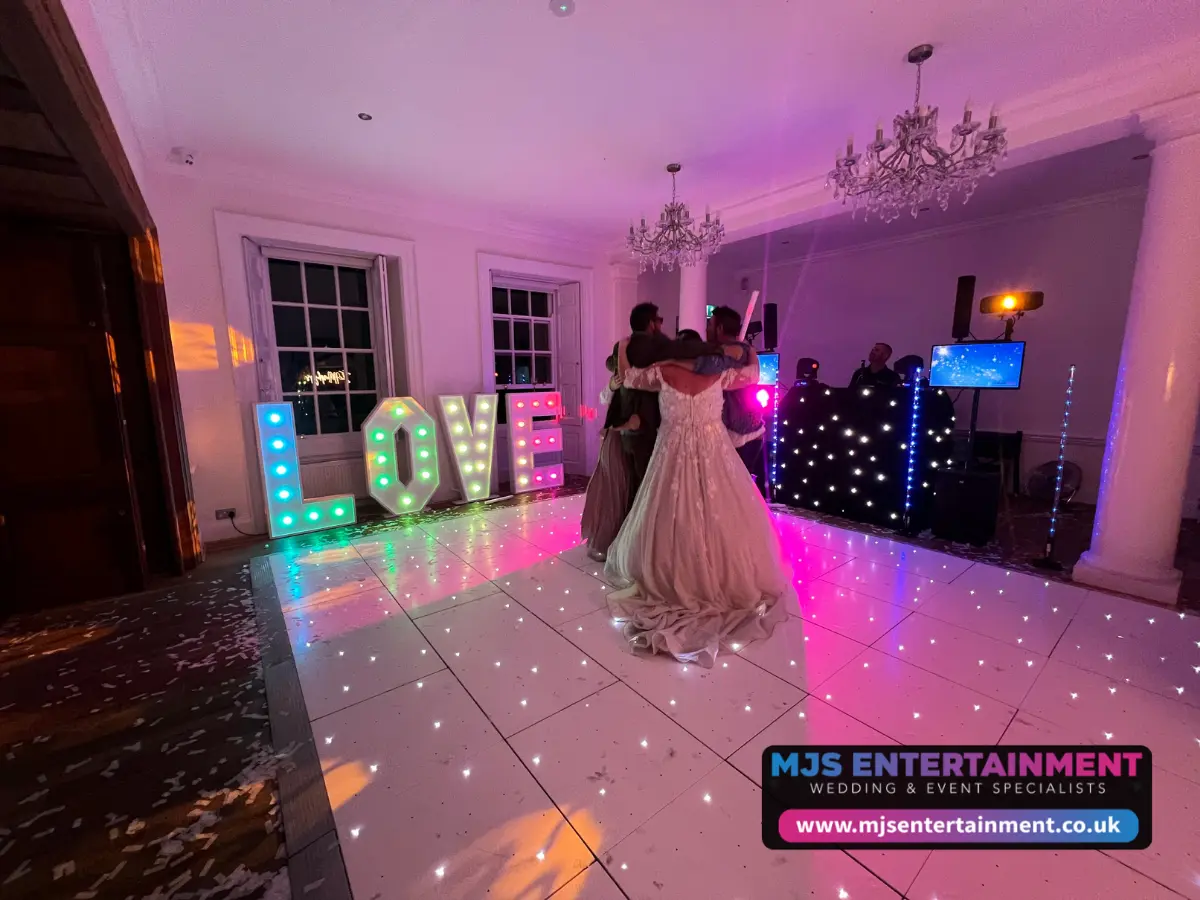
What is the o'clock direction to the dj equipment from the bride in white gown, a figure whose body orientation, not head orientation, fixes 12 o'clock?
The dj equipment is roughly at 2 o'clock from the bride in white gown.

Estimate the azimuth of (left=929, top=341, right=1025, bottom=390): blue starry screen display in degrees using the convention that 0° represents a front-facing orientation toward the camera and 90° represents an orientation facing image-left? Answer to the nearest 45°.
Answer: approximately 45°

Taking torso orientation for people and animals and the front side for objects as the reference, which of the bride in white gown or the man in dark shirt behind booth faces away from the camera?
the bride in white gown

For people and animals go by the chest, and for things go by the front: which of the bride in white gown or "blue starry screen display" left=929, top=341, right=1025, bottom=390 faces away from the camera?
the bride in white gown

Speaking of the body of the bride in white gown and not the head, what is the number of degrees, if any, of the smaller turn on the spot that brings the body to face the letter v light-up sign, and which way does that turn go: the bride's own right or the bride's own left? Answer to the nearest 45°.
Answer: approximately 45° to the bride's own left

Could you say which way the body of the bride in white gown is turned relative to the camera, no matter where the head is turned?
away from the camera
